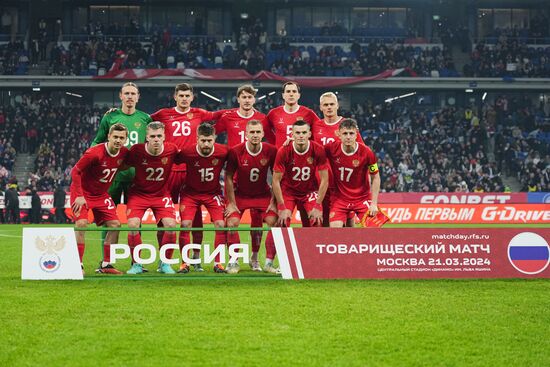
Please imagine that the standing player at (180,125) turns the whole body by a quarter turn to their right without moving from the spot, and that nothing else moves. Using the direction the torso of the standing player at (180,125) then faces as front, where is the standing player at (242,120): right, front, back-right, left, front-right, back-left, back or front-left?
back

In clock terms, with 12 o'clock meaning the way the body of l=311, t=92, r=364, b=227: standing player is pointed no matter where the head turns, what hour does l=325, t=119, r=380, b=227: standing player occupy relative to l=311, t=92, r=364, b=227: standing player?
l=325, t=119, r=380, b=227: standing player is roughly at 11 o'clock from l=311, t=92, r=364, b=227: standing player.

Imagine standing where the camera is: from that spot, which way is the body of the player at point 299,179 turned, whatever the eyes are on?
toward the camera

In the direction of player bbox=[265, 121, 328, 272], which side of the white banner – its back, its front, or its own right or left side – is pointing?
left

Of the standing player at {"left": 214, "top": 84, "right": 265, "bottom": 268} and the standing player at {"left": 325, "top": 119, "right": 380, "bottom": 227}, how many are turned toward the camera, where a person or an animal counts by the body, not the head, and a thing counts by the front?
2

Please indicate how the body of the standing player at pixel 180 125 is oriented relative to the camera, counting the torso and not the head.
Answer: toward the camera

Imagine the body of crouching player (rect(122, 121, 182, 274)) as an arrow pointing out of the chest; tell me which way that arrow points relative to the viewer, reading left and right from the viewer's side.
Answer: facing the viewer

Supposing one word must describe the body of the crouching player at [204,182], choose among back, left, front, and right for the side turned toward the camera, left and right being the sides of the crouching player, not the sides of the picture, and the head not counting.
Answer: front

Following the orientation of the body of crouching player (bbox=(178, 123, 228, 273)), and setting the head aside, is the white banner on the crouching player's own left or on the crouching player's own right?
on the crouching player's own right

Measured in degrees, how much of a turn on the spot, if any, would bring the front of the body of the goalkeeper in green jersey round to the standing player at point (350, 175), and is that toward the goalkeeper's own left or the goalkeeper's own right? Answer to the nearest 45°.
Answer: approximately 90° to the goalkeeper's own left

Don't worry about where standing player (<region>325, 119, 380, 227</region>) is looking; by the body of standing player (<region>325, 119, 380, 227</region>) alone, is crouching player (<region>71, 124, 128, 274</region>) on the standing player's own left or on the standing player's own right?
on the standing player's own right
